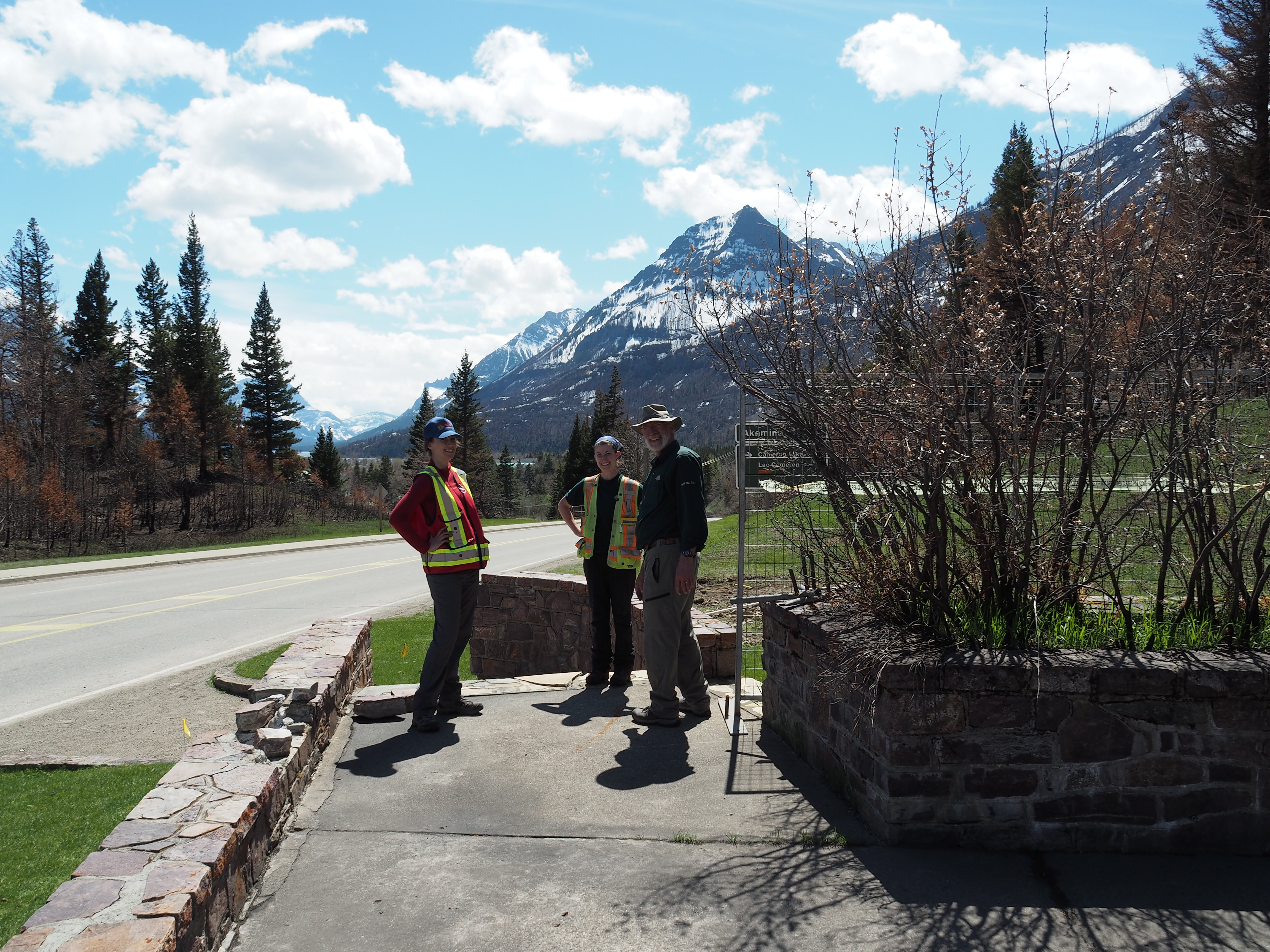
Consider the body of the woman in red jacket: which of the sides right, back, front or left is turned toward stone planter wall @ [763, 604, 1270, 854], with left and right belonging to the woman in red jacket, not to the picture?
front

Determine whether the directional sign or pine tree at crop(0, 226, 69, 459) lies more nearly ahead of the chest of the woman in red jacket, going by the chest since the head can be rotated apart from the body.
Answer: the directional sign

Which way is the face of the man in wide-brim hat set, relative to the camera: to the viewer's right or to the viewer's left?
to the viewer's left

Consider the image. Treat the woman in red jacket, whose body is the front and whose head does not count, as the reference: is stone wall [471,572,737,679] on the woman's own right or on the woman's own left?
on the woman's own left

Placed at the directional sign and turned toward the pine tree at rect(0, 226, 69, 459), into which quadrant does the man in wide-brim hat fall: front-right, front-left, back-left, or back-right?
front-left

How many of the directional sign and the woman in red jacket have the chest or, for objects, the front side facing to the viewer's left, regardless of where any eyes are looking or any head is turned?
0

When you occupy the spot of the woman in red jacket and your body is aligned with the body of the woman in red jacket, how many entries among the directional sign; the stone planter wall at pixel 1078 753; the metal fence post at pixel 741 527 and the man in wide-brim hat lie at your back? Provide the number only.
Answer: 0

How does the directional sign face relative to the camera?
toward the camera

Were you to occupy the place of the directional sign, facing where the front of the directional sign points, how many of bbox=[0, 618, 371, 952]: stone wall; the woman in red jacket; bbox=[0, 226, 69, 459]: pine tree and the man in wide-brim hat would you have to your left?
0

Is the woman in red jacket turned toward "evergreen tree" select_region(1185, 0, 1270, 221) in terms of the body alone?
no

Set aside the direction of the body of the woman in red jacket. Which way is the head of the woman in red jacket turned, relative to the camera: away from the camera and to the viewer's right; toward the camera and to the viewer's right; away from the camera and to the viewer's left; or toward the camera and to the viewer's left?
toward the camera and to the viewer's right

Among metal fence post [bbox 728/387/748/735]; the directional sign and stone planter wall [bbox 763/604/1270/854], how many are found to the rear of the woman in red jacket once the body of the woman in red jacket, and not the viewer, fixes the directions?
0

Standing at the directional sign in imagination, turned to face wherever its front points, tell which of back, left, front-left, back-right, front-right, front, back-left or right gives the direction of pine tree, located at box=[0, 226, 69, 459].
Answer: back-right

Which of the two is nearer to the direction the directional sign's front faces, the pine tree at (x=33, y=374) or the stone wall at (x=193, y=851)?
the stone wall

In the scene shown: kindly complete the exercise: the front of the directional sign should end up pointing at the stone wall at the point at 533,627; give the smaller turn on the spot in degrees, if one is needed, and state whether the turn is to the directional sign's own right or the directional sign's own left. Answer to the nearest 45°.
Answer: approximately 135° to the directional sign's own right

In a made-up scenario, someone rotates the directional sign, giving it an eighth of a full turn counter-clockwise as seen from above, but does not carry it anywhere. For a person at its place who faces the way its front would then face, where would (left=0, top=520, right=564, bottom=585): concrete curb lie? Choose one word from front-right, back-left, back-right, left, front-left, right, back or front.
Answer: back

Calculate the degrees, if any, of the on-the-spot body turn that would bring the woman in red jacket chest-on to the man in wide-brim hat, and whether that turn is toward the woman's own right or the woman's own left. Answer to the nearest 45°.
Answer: approximately 45° to the woman's own left

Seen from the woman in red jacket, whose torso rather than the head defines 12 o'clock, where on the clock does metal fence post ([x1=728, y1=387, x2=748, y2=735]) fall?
The metal fence post is roughly at 11 o'clock from the woman in red jacket.

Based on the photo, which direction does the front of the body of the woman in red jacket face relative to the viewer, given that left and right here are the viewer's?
facing the viewer and to the right of the viewer
